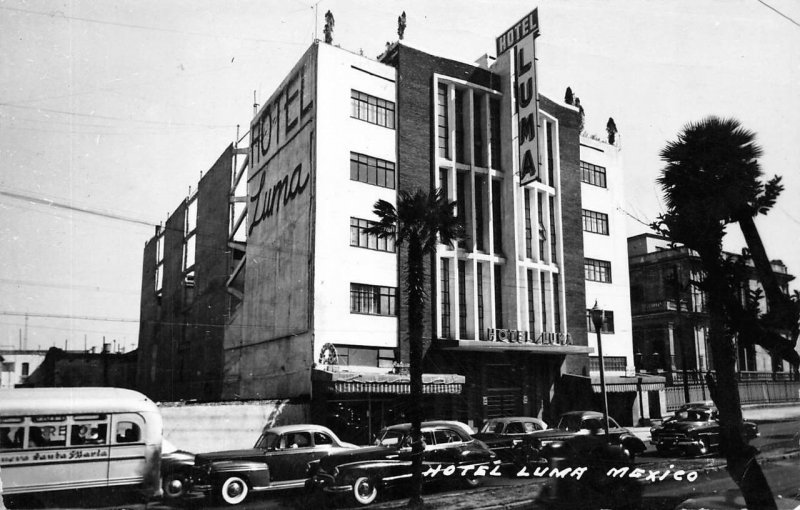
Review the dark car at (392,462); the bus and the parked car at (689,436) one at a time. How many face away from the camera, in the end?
0

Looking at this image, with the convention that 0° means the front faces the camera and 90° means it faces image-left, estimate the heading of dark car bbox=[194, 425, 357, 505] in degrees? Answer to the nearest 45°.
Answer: approximately 45°

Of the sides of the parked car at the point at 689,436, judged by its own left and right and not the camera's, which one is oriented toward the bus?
front

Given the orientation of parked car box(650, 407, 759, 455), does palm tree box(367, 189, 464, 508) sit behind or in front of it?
in front

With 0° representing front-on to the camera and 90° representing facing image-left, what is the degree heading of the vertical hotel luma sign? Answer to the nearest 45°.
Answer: approximately 45°

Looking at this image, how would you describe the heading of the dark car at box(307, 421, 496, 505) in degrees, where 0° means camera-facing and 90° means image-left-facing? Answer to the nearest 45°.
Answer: approximately 45°

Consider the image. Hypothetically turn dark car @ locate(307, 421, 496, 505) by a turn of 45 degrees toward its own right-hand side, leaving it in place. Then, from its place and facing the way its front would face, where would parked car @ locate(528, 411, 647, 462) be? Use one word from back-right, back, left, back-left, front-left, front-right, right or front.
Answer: back-right

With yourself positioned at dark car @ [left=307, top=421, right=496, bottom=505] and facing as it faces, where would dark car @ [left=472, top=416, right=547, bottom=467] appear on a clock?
dark car @ [left=472, top=416, right=547, bottom=467] is roughly at 6 o'clock from dark car @ [left=307, top=421, right=496, bottom=505].

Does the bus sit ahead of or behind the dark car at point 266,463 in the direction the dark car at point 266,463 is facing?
ahead
